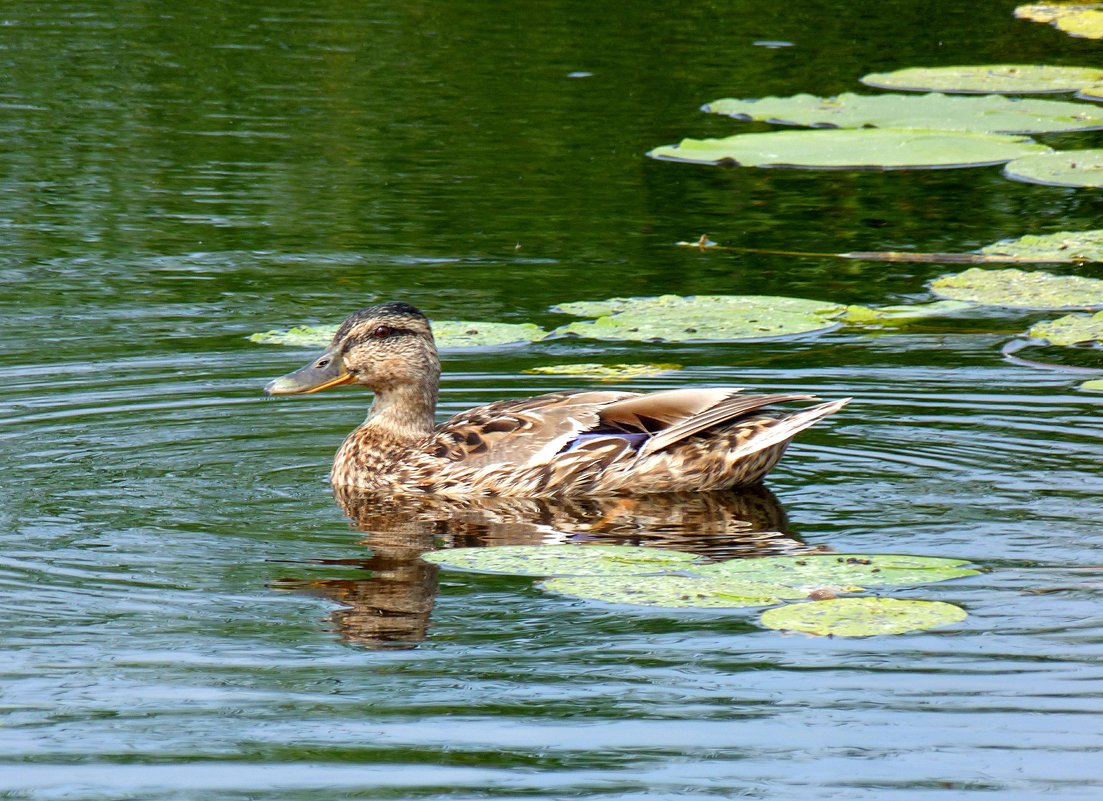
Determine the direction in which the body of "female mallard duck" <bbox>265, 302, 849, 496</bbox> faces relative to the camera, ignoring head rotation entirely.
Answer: to the viewer's left

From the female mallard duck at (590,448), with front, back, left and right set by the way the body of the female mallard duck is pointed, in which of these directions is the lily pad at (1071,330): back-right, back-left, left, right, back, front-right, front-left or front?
back-right

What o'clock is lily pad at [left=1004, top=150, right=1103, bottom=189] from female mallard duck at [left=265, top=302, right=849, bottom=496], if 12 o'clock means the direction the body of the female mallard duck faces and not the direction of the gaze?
The lily pad is roughly at 4 o'clock from the female mallard duck.

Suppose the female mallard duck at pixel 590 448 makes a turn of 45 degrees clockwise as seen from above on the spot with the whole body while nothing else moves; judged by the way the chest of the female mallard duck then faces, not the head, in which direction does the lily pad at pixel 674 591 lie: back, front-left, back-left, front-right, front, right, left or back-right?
back-left

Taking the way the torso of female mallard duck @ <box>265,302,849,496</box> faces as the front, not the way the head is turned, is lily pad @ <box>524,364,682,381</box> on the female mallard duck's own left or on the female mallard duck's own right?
on the female mallard duck's own right

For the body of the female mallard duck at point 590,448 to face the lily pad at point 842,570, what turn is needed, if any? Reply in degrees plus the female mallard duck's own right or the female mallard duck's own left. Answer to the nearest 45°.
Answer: approximately 135° to the female mallard duck's own left

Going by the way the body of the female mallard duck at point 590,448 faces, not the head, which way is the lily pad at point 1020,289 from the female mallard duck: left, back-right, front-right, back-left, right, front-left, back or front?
back-right

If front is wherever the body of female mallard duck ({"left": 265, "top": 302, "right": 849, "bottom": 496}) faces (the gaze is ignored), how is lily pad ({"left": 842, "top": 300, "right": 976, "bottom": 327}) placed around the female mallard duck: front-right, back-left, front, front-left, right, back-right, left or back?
back-right

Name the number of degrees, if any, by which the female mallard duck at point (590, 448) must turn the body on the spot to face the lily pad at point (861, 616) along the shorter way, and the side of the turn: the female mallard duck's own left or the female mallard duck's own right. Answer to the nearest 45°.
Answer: approximately 90° to the female mallard duck's own left

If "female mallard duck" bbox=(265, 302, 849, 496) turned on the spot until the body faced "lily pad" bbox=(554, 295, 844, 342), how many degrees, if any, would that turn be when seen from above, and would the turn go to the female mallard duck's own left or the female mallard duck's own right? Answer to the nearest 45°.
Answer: approximately 90° to the female mallard duck's own right

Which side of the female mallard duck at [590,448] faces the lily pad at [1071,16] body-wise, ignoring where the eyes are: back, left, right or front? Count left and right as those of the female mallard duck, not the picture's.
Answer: right

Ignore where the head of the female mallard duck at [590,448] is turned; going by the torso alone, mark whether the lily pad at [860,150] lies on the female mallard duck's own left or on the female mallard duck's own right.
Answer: on the female mallard duck's own right
